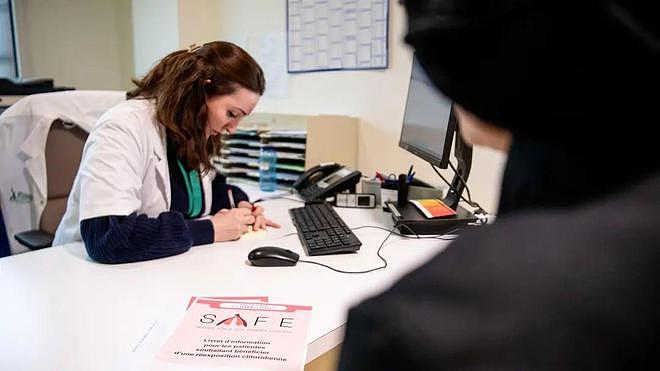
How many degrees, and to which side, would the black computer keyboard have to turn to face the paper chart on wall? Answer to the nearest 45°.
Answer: approximately 90° to its right

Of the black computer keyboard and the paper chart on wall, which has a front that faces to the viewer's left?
the black computer keyboard

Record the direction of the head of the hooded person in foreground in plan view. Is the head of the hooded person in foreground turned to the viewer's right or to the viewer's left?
to the viewer's left

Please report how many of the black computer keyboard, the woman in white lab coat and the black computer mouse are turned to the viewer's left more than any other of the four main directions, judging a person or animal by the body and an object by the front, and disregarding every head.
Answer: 1

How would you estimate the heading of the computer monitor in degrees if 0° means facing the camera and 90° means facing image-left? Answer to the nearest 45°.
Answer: approximately 45°

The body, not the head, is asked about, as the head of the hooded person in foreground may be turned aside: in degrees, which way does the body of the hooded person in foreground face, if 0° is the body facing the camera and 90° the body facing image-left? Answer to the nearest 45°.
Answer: approximately 135°

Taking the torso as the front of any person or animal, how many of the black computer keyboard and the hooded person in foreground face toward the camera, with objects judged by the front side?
0

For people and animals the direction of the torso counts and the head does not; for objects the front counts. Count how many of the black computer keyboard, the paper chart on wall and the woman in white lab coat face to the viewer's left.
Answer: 1

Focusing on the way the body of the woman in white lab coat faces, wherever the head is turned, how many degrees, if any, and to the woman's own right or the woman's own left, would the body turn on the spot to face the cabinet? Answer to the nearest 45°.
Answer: approximately 90° to the woman's own left

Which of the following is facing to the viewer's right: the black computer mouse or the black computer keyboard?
the black computer mouse

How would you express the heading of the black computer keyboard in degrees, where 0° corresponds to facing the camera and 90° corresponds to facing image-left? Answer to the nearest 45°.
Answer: approximately 90°
